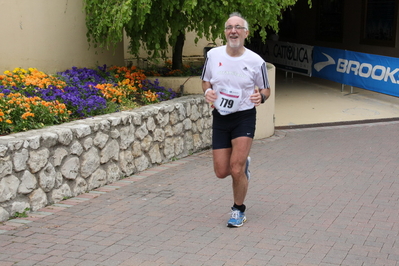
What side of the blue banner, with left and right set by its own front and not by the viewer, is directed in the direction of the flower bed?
front

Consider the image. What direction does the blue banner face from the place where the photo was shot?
facing the viewer and to the left of the viewer

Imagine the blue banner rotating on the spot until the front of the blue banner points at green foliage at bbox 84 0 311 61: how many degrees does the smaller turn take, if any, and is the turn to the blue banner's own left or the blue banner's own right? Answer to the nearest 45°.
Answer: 0° — it already faces it

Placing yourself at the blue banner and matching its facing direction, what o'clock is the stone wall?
The stone wall is roughly at 11 o'clock from the blue banner.
